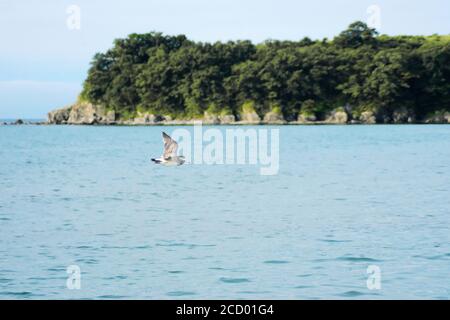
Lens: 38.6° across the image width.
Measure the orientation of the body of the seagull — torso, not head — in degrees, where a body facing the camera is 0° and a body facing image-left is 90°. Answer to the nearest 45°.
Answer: approximately 270°
